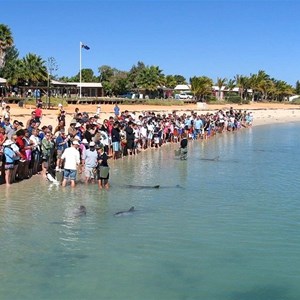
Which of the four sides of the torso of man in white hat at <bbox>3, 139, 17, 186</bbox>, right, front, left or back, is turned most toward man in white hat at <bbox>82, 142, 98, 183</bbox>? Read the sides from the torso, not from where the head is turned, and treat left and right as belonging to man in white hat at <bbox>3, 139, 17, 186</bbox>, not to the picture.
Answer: front

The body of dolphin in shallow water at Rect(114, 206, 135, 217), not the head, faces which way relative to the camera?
to the viewer's left

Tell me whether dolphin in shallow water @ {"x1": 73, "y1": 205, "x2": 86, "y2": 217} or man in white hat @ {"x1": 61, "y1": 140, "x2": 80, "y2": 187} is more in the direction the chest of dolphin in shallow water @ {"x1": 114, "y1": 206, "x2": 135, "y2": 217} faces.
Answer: the dolphin in shallow water

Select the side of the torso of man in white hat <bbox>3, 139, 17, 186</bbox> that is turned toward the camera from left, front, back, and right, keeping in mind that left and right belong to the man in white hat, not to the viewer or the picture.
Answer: right

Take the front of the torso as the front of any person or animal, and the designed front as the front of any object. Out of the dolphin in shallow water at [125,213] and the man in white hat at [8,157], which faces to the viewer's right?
the man in white hat

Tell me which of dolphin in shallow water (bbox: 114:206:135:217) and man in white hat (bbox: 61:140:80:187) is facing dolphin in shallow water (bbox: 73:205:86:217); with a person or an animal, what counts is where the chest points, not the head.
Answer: dolphin in shallow water (bbox: 114:206:135:217)

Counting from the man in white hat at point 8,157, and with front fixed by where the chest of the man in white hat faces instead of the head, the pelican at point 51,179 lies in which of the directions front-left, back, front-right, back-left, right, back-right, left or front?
front-left

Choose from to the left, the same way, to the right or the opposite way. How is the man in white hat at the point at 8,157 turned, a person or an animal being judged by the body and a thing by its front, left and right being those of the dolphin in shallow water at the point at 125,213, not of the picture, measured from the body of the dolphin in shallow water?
the opposite way

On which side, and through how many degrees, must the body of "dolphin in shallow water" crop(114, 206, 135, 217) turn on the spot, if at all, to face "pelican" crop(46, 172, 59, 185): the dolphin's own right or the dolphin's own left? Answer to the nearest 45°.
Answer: approximately 45° to the dolphin's own right

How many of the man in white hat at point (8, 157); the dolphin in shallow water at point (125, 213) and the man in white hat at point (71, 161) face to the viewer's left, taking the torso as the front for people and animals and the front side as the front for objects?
1

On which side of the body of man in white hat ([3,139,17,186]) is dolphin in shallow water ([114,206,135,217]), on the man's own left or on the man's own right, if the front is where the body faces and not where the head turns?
on the man's own right

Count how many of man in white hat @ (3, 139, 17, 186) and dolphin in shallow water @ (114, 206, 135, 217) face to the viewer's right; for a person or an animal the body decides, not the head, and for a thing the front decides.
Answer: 1

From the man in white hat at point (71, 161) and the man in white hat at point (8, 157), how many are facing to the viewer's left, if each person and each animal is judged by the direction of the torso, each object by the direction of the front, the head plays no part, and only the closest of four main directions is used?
0
